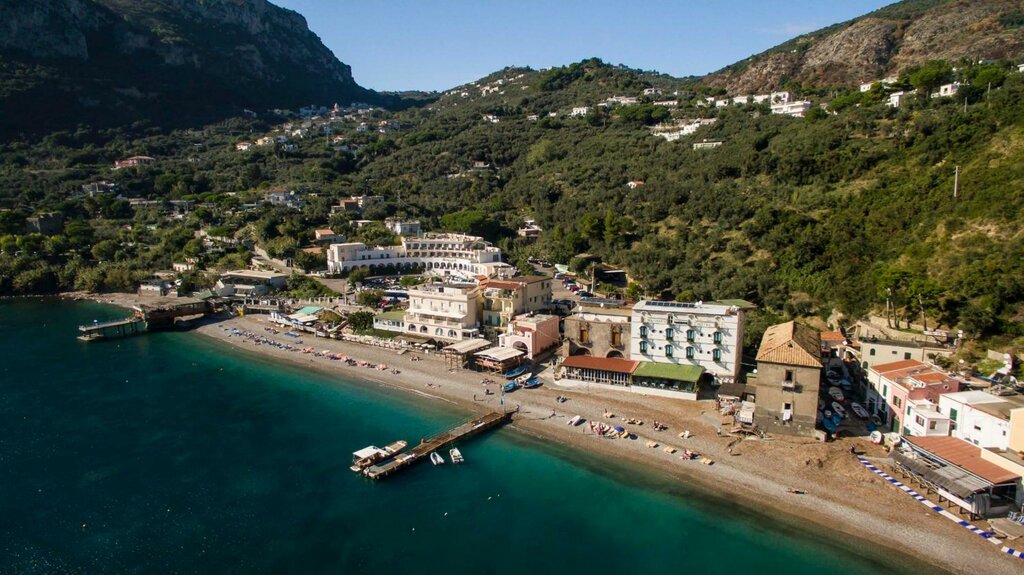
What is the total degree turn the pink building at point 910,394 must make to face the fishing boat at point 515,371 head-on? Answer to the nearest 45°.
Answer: approximately 45° to its right

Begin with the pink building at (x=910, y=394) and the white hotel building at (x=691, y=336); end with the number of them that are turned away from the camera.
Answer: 0

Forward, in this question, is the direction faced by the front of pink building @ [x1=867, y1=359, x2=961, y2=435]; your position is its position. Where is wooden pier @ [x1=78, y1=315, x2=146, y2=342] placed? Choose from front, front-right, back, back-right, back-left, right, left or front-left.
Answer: front-right

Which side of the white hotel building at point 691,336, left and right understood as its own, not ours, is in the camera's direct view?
front

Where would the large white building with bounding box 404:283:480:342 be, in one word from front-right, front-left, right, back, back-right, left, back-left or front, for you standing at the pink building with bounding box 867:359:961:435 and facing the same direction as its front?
front-right

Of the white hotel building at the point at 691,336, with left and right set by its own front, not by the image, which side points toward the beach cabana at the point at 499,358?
right

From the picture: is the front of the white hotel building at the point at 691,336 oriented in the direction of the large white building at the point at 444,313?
no

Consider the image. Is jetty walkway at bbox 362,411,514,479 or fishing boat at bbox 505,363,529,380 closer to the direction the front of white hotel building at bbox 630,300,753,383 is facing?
the jetty walkway

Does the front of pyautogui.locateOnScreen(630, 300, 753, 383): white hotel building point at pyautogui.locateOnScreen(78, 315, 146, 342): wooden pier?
no

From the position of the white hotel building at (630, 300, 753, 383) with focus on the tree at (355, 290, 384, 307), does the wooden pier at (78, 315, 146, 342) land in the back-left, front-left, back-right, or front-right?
front-left

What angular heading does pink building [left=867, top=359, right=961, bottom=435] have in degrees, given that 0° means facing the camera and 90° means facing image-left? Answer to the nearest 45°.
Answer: approximately 45°

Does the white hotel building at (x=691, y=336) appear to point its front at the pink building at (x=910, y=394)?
no

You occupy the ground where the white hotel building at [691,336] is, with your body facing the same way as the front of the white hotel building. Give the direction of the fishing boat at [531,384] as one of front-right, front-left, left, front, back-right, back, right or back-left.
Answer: right

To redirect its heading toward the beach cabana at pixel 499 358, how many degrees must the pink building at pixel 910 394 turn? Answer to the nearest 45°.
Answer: approximately 45° to its right

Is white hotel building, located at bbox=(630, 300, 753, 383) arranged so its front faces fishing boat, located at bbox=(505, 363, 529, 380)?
no

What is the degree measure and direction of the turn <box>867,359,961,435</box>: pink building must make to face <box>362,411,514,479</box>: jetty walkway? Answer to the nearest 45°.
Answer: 0° — it already faces it

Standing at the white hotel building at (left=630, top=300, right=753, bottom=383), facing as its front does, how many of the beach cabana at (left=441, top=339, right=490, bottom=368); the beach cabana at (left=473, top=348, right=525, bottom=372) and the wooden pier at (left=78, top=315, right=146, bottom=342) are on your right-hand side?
3

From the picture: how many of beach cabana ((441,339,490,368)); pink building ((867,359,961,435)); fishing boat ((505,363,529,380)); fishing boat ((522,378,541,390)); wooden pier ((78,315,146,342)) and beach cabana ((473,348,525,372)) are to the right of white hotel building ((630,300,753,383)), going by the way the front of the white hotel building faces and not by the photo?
5
